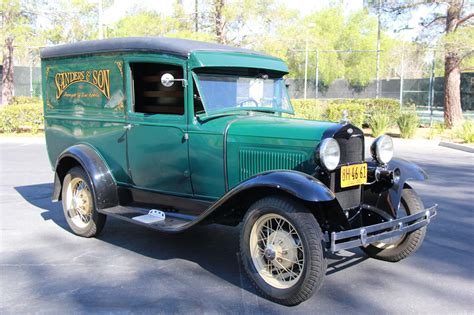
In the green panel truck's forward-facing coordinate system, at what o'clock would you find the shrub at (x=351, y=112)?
The shrub is roughly at 8 o'clock from the green panel truck.

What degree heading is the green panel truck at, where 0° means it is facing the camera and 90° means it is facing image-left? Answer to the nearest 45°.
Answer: approximately 315°

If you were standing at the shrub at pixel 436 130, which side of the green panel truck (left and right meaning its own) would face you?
left

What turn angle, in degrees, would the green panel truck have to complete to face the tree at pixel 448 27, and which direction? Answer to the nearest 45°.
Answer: approximately 90° to its left

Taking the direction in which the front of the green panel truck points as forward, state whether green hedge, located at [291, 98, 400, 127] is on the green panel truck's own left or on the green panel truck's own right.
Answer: on the green panel truck's own left

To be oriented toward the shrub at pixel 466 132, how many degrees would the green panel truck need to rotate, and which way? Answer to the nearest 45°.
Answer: approximately 90° to its left

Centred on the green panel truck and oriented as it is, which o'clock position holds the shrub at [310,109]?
The shrub is roughly at 8 o'clock from the green panel truck.

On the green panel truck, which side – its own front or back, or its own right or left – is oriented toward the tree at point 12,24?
back
